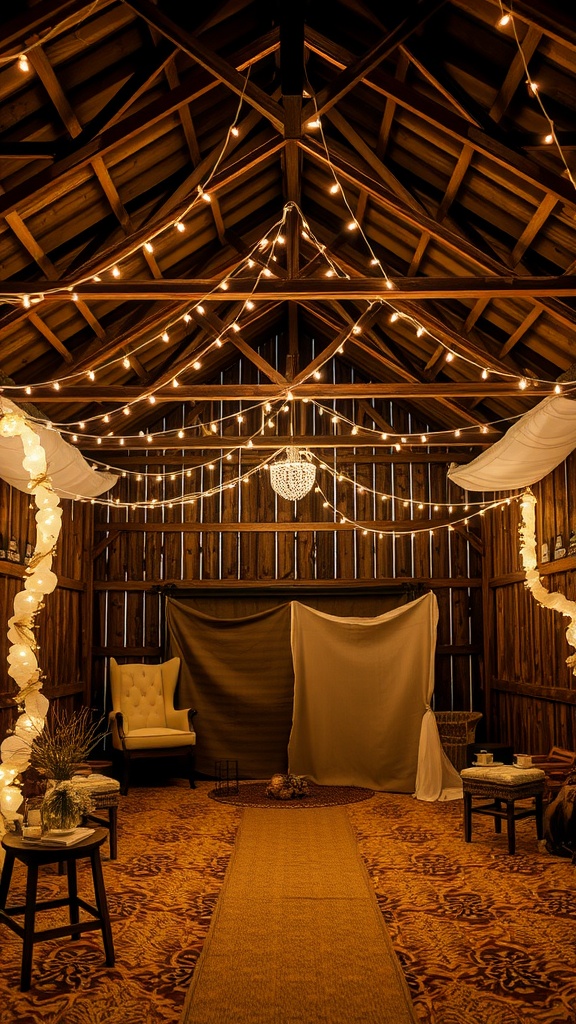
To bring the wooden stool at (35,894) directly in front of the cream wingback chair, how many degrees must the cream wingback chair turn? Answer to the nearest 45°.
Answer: approximately 45° to its right

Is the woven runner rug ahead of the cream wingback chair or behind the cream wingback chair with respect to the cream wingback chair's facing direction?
ahead

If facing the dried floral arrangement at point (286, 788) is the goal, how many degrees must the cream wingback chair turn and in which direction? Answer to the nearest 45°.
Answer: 0° — it already faces it

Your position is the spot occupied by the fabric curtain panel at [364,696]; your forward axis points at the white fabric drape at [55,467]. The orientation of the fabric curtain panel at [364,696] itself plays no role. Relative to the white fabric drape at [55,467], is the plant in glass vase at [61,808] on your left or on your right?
left

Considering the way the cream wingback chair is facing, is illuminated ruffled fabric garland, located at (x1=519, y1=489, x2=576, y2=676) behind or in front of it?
in front

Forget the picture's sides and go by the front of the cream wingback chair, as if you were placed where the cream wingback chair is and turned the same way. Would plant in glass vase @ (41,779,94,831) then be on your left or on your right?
on your right

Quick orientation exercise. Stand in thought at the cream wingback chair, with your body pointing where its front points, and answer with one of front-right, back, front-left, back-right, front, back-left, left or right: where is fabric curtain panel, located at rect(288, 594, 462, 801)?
front-left

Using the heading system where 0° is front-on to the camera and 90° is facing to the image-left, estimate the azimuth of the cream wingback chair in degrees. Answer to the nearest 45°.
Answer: approximately 315°
